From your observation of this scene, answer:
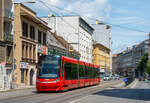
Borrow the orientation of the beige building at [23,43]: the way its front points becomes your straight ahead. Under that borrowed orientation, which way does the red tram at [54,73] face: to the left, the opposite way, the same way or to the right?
to the right

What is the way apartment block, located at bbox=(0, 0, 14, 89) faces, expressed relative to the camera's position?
facing the viewer and to the right of the viewer

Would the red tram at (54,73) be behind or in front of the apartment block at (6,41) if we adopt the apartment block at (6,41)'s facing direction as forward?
in front

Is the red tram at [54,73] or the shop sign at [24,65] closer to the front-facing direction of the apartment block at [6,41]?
the red tram

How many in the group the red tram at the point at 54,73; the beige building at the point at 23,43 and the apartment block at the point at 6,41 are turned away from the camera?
0

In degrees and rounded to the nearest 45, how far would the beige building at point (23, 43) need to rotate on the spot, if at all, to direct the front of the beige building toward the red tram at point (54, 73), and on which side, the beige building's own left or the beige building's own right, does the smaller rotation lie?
approximately 45° to the beige building's own right

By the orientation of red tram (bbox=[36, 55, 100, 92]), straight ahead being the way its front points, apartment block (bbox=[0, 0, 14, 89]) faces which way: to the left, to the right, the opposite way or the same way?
to the left

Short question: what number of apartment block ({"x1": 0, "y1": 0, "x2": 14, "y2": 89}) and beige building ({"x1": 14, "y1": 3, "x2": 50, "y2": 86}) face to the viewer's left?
0

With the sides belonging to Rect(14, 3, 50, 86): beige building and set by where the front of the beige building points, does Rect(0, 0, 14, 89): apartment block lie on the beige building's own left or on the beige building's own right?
on the beige building's own right
